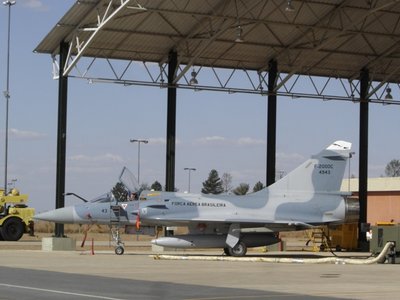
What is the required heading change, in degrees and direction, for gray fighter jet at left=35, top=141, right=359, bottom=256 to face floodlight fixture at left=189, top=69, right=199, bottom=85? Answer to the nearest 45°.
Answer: approximately 90° to its right

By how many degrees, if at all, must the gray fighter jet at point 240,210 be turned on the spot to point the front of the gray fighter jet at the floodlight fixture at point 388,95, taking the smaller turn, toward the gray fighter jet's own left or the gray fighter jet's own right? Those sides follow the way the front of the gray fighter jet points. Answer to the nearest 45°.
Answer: approximately 135° to the gray fighter jet's own right

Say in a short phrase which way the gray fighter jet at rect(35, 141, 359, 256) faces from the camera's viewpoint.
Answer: facing to the left of the viewer

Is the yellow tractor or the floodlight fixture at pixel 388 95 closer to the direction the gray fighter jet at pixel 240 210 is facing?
the yellow tractor

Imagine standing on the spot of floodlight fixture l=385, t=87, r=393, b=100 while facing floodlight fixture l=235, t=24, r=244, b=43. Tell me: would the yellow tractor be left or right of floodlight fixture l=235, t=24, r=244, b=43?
right
